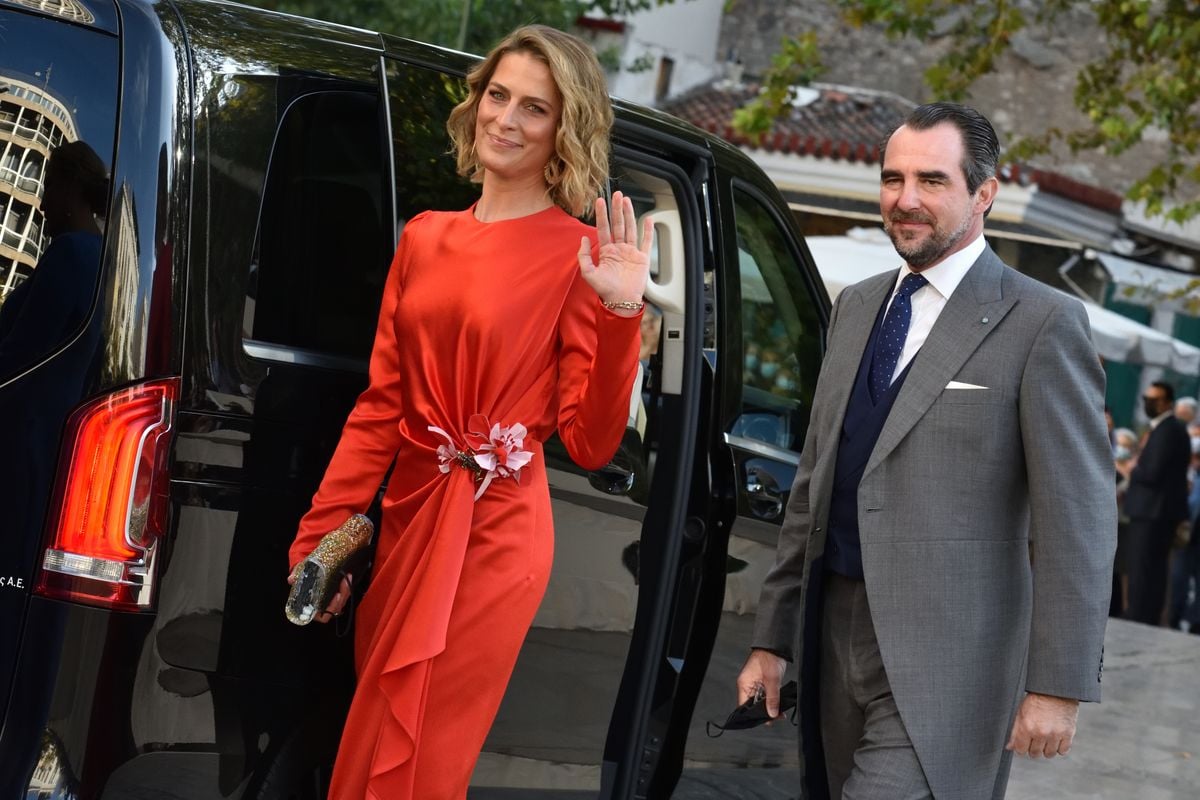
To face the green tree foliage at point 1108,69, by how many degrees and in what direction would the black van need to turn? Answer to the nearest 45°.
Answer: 0° — it already faces it

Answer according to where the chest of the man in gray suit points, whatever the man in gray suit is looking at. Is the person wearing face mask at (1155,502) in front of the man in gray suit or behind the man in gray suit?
behind

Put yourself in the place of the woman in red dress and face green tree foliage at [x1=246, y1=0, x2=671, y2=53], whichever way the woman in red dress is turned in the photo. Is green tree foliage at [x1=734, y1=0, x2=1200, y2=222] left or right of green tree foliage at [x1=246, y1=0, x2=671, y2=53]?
right

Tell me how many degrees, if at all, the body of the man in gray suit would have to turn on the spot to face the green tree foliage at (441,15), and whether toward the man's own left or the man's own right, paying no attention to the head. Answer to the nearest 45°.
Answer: approximately 90° to the man's own right

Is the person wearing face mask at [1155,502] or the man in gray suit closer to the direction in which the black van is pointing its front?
the person wearing face mask

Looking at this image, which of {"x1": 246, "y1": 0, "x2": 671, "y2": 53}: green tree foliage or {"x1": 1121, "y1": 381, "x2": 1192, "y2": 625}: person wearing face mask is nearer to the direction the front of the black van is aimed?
the person wearing face mask

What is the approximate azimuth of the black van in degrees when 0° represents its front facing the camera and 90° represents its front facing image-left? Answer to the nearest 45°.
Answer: approximately 225°

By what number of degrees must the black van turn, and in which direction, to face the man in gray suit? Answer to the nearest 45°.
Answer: approximately 45° to its right

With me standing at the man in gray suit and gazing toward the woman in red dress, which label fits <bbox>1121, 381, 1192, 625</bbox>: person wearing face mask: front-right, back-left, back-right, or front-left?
back-right

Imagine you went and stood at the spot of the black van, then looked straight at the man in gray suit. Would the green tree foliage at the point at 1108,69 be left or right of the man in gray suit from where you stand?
left

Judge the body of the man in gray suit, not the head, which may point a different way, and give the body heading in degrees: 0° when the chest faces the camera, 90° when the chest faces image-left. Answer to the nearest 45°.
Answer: approximately 45°

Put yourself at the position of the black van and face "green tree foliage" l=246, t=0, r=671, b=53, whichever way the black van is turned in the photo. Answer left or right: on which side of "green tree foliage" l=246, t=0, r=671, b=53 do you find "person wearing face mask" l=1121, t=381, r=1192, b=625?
right
